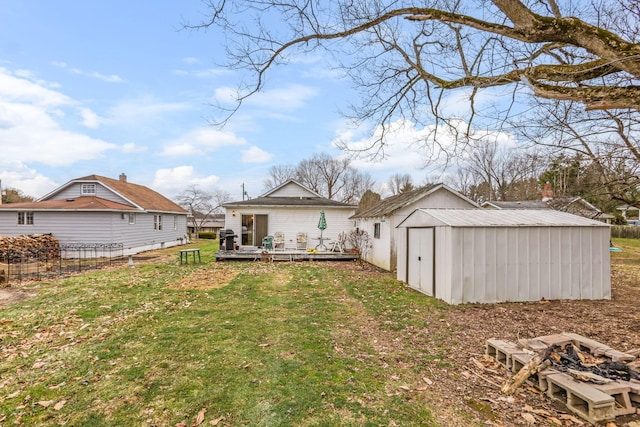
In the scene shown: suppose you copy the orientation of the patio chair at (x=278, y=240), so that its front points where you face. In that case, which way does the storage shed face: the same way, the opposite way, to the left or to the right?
to the right

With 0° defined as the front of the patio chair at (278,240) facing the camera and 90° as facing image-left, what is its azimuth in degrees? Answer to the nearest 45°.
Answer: approximately 0°

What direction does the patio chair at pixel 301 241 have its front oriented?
toward the camera

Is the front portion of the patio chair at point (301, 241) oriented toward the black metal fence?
no

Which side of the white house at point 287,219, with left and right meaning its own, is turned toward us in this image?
back

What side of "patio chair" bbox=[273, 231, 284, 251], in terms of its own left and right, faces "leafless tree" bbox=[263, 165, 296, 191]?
back

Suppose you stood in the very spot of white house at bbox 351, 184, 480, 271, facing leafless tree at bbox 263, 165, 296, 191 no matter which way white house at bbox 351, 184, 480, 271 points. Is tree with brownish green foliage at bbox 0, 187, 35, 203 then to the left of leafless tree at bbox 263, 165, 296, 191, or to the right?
left

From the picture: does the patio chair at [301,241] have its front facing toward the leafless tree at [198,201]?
no

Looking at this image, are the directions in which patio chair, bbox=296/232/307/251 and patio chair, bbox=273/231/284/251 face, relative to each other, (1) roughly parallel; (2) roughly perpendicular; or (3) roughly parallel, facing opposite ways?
roughly parallel

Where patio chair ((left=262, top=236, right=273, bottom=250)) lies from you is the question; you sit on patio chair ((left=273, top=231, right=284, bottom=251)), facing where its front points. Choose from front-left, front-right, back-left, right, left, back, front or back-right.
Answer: front-right

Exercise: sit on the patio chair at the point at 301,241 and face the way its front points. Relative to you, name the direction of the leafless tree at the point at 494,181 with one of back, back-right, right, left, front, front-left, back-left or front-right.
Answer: back-left

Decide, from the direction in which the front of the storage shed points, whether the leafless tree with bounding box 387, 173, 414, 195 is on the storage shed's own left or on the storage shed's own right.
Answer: on the storage shed's own right

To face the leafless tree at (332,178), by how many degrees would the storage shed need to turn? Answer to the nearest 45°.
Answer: approximately 90° to its right
